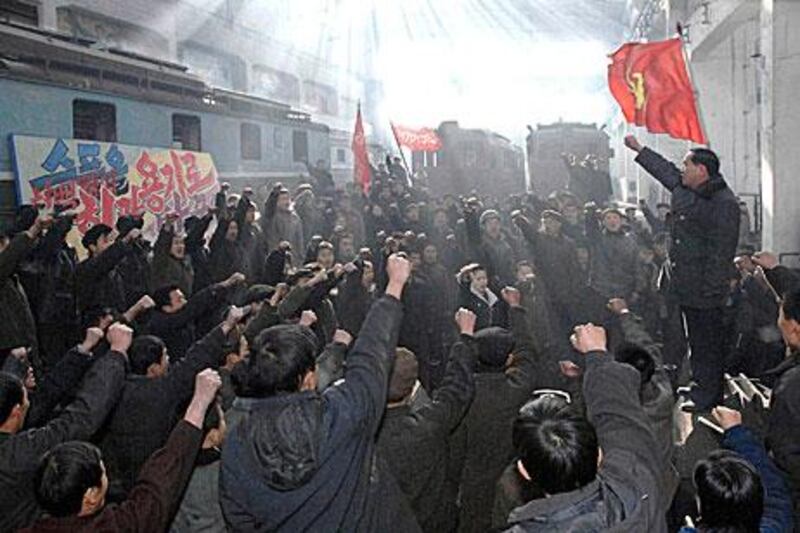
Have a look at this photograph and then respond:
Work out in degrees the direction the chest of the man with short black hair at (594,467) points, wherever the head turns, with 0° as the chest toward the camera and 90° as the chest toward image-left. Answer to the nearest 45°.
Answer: approximately 180°

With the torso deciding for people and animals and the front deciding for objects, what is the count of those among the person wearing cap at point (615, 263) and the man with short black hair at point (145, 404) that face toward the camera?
1

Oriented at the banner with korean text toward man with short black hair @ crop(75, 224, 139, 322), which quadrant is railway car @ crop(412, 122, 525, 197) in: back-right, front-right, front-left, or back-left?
back-left

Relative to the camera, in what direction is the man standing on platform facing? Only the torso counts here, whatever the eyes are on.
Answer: to the viewer's left

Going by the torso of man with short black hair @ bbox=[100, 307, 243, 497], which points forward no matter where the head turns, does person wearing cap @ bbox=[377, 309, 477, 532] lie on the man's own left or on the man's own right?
on the man's own right

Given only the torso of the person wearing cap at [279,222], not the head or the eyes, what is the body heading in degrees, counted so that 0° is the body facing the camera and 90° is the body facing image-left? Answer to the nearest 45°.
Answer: approximately 315°

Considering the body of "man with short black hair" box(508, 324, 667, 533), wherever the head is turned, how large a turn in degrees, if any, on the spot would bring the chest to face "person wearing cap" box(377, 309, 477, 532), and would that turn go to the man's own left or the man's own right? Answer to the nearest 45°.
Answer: approximately 45° to the man's own left

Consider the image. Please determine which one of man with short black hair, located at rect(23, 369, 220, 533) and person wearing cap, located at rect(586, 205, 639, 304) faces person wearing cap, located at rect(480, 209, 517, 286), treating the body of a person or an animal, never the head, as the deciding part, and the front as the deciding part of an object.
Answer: the man with short black hair

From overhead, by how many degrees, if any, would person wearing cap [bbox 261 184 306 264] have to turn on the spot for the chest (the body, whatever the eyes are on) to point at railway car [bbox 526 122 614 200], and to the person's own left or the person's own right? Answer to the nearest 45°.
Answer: approximately 90° to the person's own left

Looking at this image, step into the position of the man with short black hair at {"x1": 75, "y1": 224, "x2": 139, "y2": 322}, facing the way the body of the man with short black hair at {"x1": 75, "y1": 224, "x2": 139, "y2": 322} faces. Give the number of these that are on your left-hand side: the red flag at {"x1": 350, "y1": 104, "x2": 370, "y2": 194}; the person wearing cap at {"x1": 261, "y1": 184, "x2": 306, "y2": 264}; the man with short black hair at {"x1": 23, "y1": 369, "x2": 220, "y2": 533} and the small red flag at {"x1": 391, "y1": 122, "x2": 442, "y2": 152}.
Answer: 3

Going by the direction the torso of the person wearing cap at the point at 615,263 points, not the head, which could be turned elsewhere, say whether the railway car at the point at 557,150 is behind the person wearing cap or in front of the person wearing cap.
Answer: behind
